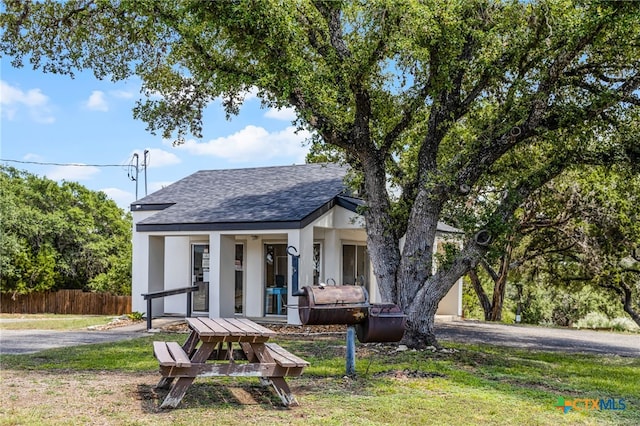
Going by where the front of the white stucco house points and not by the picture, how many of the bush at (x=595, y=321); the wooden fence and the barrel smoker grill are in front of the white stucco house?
1

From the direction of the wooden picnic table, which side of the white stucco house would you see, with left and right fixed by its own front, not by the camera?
front

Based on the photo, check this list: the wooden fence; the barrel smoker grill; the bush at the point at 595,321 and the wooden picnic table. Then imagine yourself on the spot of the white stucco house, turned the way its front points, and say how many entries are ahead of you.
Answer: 2

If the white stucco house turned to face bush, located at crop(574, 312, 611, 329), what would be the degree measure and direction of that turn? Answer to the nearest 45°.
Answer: approximately 135° to its left

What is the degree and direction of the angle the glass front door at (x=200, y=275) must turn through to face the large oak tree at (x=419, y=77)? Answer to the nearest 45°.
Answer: approximately 45° to its left

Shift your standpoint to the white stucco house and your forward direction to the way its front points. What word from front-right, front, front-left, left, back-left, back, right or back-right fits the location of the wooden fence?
back-right

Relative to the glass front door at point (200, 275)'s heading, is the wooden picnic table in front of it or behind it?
in front

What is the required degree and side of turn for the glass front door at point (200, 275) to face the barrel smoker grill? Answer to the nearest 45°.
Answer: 0° — it already faces it

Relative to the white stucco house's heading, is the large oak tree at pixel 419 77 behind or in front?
in front

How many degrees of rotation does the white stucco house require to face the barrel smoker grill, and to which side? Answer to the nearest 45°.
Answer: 0° — it already faces it

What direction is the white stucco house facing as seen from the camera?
toward the camera

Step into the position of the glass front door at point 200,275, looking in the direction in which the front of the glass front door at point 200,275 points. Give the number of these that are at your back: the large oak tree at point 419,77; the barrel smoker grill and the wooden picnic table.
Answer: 0

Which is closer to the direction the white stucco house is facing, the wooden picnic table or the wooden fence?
the wooden picnic table

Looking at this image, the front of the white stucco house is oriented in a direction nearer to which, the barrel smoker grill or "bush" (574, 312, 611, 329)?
the barrel smoker grill

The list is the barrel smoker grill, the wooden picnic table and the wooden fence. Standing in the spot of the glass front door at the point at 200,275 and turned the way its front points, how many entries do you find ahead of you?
2
